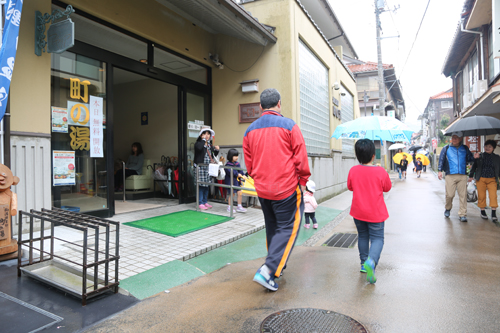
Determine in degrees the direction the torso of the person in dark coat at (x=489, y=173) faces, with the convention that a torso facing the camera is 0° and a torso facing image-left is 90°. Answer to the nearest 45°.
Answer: approximately 0°

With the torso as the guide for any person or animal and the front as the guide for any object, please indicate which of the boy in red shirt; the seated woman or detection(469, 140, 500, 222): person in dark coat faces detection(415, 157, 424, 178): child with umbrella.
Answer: the boy in red shirt

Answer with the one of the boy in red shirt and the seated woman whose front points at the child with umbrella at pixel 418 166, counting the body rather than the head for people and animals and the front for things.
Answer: the boy in red shirt

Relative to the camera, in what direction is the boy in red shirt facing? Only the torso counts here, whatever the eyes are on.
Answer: away from the camera

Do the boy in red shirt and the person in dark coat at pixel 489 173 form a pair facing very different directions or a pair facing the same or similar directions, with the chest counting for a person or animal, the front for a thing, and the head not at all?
very different directions

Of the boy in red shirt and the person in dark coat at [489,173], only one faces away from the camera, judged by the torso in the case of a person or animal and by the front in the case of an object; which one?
the boy in red shirt

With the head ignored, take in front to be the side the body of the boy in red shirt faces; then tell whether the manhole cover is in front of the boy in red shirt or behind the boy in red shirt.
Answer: behind

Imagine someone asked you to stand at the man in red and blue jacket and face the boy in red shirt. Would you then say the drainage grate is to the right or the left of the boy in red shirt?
left

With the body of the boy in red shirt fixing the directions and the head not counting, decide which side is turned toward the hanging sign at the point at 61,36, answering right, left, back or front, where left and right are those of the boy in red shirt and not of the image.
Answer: left
